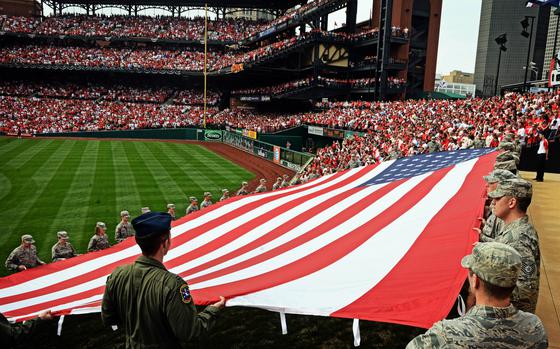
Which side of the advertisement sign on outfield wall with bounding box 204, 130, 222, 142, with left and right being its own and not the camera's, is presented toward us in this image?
front

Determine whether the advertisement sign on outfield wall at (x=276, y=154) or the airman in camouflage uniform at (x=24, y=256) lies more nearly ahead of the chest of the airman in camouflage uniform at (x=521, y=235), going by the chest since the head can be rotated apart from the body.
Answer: the airman in camouflage uniform

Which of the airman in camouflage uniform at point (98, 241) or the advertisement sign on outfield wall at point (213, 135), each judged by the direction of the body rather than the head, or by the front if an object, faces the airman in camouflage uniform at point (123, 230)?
the advertisement sign on outfield wall

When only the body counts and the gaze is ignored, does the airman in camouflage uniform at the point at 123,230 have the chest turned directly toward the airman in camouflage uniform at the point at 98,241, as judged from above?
no

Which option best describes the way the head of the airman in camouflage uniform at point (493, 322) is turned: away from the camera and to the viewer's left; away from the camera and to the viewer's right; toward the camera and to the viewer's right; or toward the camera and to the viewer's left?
away from the camera and to the viewer's left

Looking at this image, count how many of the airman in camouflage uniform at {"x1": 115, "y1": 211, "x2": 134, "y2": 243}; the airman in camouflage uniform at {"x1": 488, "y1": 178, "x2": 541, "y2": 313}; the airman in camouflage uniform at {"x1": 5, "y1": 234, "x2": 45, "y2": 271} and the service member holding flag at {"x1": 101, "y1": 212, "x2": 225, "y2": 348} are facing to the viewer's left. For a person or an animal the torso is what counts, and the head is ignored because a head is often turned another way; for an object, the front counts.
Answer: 1

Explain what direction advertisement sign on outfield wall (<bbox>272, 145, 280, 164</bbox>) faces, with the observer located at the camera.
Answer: facing the viewer and to the left of the viewer

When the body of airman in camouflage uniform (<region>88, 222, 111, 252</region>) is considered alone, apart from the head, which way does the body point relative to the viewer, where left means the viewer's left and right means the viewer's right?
facing the viewer and to the right of the viewer

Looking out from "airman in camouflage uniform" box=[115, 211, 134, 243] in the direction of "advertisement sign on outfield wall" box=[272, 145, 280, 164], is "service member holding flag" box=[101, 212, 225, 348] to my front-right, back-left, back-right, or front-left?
back-right

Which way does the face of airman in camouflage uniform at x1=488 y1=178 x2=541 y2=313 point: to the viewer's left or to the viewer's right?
to the viewer's left

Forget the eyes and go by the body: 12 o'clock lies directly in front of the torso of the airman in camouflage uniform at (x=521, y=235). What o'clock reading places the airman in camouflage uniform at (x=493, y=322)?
the airman in camouflage uniform at (x=493, y=322) is roughly at 9 o'clock from the airman in camouflage uniform at (x=521, y=235).

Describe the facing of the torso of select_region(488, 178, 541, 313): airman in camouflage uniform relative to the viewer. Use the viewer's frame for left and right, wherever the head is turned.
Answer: facing to the left of the viewer

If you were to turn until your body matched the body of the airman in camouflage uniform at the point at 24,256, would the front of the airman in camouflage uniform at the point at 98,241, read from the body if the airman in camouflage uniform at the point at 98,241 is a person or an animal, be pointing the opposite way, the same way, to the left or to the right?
the same way

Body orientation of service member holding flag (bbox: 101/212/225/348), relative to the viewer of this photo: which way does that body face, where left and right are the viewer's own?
facing away from the viewer and to the right of the viewer

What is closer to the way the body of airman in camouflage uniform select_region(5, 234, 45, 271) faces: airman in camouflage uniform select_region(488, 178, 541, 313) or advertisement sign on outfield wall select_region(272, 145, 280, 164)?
the airman in camouflage uniform

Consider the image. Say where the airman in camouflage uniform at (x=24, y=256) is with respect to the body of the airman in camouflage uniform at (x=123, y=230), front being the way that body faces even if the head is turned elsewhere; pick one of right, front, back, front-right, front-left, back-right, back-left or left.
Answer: right
